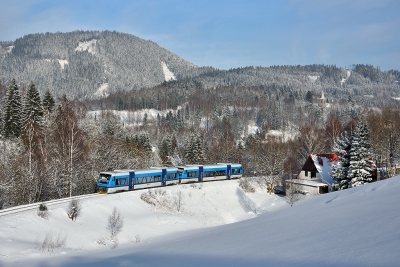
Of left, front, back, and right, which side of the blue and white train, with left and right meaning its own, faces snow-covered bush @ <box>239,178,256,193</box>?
back

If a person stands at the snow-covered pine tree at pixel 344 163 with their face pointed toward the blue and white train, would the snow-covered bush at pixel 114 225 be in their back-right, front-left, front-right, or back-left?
front-left

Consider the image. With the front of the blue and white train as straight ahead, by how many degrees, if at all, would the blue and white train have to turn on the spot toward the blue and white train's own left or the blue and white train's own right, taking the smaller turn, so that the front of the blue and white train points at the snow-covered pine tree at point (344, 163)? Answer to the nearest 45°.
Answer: approximately 135° to the blue and white train's own left

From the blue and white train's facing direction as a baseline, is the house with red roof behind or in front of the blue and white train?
behind

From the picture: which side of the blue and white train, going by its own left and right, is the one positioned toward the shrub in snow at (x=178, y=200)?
left

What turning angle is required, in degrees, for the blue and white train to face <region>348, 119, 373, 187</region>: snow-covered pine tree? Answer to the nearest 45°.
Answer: approximately 135° to its left

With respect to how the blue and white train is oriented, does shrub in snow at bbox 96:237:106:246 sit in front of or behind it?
in front

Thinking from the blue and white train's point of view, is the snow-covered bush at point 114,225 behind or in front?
in front

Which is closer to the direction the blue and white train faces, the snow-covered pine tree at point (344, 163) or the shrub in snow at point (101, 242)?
the shrub in snow

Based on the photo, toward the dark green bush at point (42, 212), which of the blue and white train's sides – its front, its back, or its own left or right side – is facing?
front

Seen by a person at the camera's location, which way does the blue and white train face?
facing the viewer and to the left of the viewer

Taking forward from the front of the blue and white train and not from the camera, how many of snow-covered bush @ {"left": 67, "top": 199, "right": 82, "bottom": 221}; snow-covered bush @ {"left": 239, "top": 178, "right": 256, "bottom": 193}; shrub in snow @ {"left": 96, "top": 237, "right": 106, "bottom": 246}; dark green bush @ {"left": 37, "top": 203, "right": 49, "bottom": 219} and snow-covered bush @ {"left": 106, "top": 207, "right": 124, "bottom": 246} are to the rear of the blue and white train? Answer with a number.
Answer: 1

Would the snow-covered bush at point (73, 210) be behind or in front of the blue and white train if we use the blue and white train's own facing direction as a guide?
in front
